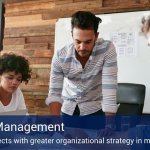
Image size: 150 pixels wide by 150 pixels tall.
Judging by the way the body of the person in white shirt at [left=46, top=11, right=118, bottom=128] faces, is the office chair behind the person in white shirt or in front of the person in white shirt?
behind

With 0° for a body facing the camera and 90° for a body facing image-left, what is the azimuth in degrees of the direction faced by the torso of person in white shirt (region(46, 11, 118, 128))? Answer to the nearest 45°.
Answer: approximately 0°

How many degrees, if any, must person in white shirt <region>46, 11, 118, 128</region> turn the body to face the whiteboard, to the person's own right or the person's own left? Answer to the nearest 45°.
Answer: approximately 180°
